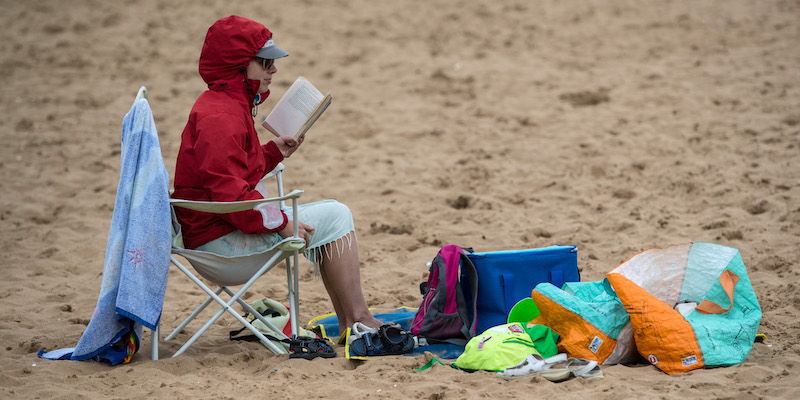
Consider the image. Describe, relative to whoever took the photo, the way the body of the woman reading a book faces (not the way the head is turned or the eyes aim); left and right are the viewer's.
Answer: facing to the right of the viewer

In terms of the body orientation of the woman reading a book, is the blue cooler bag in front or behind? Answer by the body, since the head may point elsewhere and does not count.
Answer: in front

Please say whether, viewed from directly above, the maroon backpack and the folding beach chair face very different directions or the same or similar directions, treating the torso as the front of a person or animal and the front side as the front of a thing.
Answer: very different directions

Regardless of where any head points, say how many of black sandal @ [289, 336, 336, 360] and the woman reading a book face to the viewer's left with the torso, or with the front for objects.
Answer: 0

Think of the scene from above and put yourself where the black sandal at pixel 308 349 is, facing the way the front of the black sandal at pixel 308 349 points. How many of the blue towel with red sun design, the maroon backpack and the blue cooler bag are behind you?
1

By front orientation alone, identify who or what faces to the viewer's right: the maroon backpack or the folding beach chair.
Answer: the folding beach chair

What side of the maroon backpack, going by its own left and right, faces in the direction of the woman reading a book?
front

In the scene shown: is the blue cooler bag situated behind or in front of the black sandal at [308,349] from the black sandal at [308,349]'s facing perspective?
in front

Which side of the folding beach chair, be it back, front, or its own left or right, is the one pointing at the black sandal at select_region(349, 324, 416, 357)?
front

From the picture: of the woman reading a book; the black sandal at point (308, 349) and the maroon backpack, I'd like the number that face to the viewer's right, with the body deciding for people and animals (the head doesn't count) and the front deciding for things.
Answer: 2

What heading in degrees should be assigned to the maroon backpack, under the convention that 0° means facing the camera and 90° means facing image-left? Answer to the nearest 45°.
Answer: approximately 90°

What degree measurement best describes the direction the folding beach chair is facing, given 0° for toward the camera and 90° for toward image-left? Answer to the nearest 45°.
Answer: approximately 270°

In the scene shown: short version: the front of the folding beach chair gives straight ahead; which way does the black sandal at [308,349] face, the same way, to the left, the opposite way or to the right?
the same way

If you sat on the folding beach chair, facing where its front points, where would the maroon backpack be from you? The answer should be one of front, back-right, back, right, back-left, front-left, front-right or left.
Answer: front

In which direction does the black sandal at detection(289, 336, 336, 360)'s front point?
to the viewer's right

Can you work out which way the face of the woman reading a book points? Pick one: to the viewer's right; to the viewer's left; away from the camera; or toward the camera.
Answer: to the viewer's right
